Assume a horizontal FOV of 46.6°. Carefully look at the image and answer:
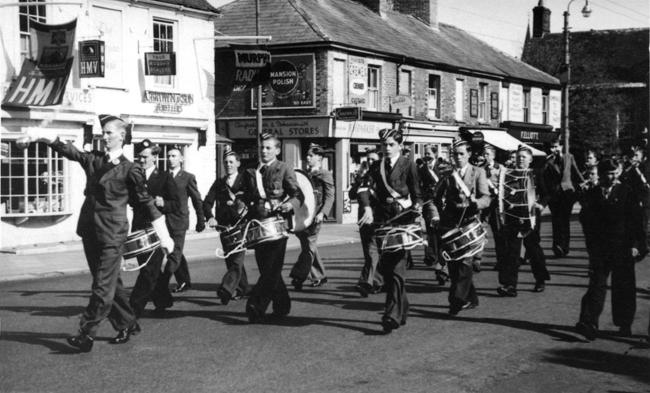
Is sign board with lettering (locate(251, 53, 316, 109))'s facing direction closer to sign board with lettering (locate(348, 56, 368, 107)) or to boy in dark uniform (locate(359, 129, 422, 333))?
the boy in dark uniform

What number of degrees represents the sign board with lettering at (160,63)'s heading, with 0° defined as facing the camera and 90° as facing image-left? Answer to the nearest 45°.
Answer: approximately 0°

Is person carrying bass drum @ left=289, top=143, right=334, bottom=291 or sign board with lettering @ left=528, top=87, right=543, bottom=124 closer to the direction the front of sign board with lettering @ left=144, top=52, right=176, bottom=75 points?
the person carrying bass drum

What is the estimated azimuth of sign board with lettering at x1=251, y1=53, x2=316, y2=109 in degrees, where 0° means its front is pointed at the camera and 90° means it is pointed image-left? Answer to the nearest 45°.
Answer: approximately 0°

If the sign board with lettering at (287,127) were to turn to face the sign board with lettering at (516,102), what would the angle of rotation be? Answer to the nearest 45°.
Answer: approximately 135° to its left

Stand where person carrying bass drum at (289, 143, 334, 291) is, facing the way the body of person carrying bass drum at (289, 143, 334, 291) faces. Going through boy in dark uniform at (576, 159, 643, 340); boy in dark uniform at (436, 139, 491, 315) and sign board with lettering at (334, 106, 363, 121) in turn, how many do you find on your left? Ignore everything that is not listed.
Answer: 2

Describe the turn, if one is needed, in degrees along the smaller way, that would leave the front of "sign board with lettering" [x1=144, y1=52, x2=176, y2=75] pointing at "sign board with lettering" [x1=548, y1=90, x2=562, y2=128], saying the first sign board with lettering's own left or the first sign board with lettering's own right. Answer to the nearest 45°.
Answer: approximately 135° to the first sign board with lettering's own left
